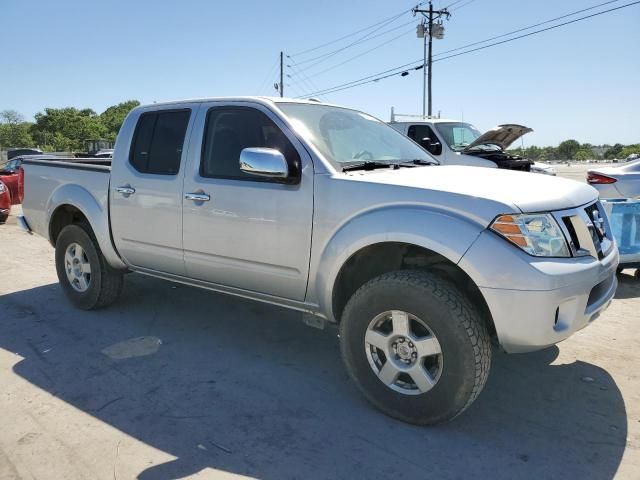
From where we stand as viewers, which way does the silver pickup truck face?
facing the viewer and to the right of the viewer

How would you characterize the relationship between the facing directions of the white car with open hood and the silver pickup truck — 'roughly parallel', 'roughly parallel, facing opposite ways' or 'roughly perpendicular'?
roughly parallel

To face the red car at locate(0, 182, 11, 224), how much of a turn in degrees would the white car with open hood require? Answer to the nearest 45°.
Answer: approximately 135° to its right

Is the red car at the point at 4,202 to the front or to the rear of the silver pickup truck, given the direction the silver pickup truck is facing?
to the rear

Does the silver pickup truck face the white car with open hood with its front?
no

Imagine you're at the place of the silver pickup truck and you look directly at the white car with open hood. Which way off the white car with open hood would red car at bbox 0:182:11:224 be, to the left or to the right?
left

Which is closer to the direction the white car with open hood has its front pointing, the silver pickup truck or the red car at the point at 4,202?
the silver pickup truck

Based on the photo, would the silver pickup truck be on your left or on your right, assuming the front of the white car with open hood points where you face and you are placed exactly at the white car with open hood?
on your right

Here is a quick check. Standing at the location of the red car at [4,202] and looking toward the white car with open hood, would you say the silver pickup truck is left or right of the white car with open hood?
right

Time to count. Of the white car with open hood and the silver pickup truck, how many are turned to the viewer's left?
0

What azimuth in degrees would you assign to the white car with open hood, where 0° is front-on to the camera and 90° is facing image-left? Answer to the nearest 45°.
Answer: approximately 315°
